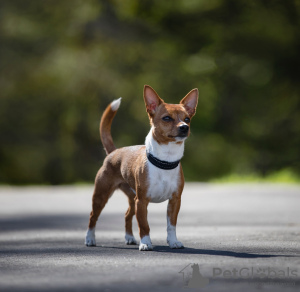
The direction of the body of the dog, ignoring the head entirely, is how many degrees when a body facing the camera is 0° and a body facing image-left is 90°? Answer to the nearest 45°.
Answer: approximately 315°
